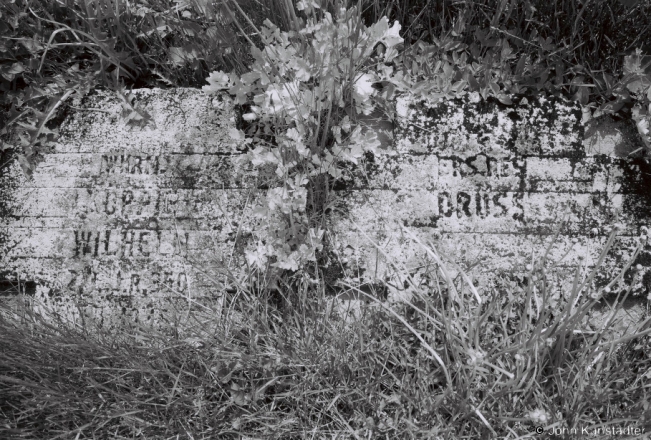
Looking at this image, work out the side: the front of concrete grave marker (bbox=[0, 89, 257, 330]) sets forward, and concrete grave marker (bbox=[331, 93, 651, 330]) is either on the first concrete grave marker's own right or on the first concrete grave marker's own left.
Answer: on the first concrete grave marker's own left

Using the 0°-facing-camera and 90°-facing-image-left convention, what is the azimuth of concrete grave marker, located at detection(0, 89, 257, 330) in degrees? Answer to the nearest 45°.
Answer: approximately 0°

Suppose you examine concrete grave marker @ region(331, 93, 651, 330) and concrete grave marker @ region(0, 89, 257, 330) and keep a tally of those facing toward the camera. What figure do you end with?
2

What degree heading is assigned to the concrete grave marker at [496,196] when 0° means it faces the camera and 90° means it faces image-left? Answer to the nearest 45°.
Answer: approximately 0°

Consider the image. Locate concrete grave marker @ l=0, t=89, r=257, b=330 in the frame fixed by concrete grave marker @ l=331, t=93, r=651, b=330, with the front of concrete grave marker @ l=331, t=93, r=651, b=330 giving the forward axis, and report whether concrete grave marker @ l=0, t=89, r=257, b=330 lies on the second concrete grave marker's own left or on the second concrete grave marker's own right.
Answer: on the second concrete grave marker's own right
